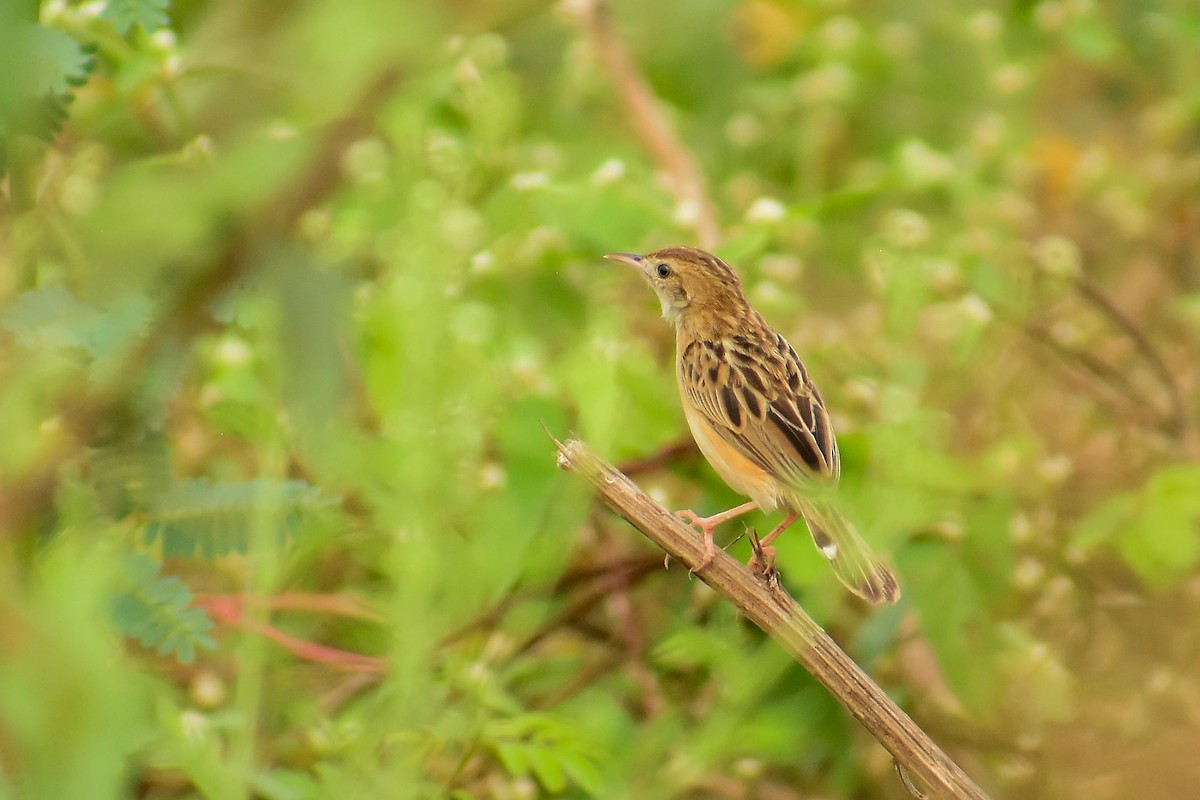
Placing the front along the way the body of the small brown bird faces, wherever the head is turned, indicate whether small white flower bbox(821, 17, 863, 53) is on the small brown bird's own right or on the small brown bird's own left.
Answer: on the small brown bird's own right

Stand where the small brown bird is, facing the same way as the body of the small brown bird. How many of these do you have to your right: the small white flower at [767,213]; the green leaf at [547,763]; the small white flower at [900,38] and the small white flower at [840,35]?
3

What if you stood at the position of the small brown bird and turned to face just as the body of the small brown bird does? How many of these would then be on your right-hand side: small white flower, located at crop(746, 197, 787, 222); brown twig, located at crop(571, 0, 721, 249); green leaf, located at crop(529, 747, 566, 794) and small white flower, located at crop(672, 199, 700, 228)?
3

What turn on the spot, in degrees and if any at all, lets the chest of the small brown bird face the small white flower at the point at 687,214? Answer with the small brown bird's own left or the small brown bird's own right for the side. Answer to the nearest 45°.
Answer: approximately 90° to the small brown bird's own right

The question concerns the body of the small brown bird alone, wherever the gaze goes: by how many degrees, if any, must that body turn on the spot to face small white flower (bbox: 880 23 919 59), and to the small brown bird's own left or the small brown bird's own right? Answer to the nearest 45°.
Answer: approximately 90° to the small brown bird's own right

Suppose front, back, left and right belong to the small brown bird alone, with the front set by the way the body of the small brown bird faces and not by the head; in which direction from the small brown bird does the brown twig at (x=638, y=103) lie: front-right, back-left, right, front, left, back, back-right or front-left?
right

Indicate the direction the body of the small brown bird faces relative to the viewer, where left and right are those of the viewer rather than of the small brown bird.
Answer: facing to the left of the viewer

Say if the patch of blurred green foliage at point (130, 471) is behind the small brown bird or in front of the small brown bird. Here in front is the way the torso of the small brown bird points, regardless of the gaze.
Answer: in front

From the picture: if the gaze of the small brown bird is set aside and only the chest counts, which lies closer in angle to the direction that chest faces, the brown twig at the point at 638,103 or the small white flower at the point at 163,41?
the small white flower

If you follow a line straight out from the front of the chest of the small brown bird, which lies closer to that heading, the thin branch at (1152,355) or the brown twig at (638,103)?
the brown twig

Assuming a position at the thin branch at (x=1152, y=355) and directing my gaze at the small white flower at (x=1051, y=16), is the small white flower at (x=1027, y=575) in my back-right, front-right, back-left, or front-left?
back-left

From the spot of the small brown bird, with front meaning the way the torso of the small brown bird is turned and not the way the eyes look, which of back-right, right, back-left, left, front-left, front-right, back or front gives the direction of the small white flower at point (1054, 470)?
back-right

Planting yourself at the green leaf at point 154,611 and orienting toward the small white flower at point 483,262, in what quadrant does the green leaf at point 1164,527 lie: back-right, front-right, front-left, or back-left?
front-right

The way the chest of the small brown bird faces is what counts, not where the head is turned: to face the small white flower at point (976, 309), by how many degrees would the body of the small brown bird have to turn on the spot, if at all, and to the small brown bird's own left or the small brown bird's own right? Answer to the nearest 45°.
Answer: approximately 135° to the small brown bird's own right

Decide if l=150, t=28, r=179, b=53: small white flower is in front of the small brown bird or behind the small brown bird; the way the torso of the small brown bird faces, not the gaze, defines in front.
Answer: in front

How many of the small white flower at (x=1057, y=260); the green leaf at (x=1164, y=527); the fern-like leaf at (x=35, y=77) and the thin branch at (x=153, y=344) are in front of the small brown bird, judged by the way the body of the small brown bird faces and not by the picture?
2
